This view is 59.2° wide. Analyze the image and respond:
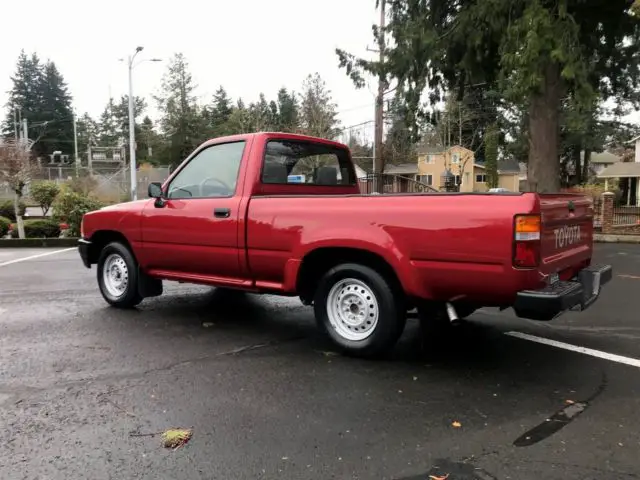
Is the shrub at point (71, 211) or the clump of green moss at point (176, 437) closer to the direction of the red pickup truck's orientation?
the shrub

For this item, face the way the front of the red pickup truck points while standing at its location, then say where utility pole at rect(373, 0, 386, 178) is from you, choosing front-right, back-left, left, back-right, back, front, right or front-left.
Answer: front-right

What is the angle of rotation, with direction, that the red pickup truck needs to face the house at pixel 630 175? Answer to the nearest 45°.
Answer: approximately 90° to its right

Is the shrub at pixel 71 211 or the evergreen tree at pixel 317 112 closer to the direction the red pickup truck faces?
the shrub

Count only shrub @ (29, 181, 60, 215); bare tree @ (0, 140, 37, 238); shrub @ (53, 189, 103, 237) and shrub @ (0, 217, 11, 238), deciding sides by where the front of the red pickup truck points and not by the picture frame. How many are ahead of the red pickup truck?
4

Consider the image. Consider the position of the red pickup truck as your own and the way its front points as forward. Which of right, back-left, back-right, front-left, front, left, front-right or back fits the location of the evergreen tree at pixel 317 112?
front-right

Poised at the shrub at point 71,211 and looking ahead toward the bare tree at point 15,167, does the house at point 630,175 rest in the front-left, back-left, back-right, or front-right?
back-right

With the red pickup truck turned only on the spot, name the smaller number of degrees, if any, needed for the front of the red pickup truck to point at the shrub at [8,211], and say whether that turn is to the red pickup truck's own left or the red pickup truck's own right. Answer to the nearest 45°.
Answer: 0° — it already faces it

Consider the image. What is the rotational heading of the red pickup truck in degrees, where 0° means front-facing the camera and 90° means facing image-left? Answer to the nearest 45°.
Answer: approximately 135°

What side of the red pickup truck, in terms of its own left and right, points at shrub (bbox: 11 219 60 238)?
front

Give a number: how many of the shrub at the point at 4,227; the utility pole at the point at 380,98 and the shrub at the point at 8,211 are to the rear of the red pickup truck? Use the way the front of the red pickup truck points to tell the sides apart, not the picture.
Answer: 0

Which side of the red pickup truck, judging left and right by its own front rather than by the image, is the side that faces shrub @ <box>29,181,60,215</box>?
front

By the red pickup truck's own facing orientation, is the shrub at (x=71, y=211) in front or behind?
in front

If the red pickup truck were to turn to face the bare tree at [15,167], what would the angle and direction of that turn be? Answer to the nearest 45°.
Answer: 0° — it already faces it

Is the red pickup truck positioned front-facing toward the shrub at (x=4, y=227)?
yes
